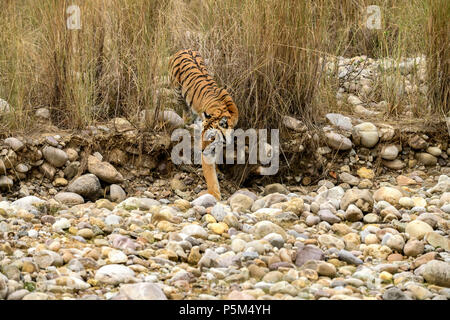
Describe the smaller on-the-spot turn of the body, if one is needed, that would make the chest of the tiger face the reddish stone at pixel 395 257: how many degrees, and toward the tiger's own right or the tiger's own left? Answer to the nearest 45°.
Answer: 0° — it already faces it

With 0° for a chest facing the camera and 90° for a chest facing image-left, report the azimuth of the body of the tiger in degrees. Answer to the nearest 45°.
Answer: approximately 315°
